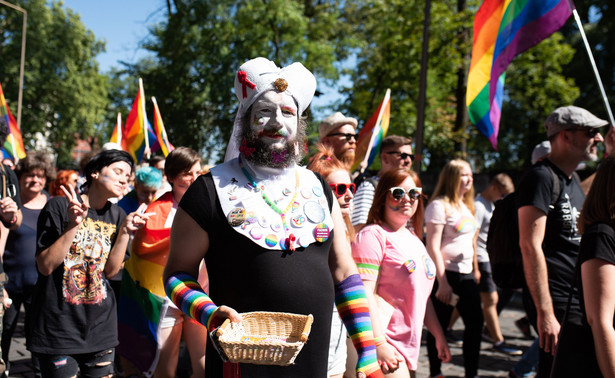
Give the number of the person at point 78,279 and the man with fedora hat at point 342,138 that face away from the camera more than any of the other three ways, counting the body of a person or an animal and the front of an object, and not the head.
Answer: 0

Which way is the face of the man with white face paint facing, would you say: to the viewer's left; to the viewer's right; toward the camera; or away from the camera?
toward the camera

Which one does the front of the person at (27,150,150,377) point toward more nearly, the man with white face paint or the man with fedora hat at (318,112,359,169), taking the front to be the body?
the man with white face paint

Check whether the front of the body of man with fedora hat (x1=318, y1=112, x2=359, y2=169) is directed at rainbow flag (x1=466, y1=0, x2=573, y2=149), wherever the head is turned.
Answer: no

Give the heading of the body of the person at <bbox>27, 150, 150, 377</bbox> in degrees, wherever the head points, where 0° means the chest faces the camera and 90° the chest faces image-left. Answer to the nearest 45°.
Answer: approximately 315°

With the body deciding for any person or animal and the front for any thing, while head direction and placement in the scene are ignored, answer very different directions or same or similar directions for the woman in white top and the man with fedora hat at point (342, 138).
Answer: same or similar directions

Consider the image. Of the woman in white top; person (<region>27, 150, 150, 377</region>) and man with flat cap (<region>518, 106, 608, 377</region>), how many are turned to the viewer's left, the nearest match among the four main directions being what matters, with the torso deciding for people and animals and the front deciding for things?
0

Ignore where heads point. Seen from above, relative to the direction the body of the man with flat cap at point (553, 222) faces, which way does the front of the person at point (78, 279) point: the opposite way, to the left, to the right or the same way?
the same way

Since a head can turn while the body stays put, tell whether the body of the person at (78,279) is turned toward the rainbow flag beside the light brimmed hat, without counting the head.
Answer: no

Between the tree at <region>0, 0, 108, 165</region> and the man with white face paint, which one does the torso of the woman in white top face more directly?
the man with white face paint

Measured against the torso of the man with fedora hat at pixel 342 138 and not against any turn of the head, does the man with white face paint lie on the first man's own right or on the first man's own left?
on the first man's own right

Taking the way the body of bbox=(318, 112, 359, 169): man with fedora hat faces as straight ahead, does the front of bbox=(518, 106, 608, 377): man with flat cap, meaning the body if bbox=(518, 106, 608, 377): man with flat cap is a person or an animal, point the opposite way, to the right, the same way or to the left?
the same way

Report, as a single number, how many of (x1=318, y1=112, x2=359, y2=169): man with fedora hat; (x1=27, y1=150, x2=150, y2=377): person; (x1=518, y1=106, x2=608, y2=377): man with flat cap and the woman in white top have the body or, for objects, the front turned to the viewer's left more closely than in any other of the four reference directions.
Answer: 0

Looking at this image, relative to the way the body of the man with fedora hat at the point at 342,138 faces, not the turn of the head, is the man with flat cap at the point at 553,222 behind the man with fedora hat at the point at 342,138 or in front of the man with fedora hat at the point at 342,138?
in front
